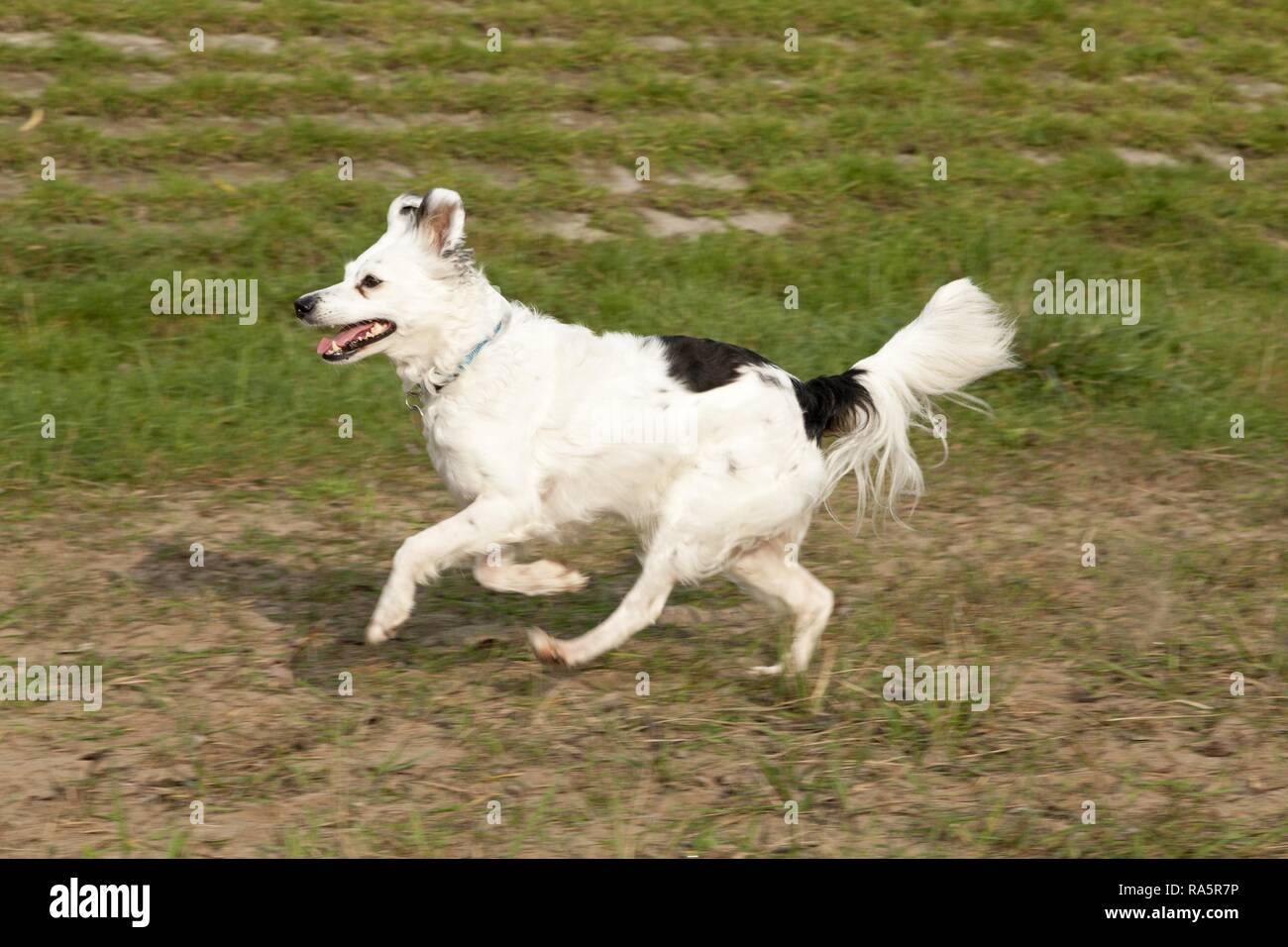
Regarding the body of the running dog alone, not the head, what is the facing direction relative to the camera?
to the viewer's left
